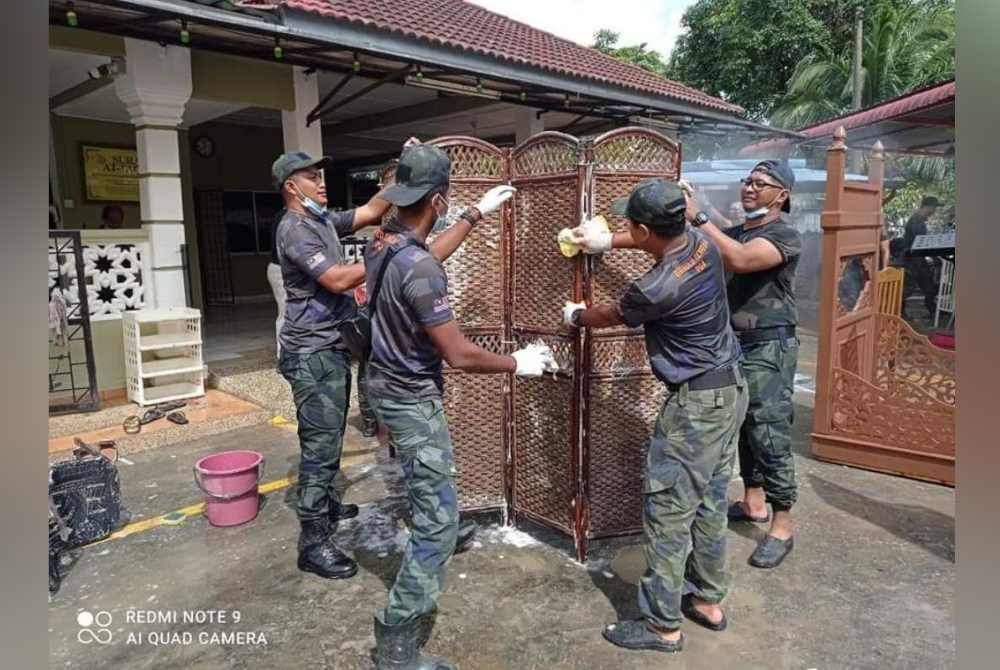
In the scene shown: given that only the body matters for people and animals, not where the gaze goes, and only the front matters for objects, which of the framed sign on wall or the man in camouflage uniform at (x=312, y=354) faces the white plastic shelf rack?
the framed sign on wall

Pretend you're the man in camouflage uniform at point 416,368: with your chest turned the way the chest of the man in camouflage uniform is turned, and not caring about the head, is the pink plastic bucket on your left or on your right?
on your left

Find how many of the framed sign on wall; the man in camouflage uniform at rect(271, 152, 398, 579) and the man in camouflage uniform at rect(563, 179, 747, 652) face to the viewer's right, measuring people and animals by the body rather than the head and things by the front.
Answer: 1

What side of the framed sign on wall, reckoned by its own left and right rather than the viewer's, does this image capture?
front

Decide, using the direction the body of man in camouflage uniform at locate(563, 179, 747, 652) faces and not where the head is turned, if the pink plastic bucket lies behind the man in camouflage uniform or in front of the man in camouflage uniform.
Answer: in front

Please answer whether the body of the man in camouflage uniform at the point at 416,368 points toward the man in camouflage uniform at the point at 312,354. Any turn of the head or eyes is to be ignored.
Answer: no

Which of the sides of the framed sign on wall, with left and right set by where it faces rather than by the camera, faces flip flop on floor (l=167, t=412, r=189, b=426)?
front

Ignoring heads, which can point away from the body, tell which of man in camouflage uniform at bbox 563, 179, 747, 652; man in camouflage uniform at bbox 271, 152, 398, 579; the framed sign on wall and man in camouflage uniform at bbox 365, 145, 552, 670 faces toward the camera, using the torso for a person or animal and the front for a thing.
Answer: the framed sign on wall

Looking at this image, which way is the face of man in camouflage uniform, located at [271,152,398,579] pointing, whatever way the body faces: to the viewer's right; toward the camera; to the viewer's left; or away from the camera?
to the viewer's right

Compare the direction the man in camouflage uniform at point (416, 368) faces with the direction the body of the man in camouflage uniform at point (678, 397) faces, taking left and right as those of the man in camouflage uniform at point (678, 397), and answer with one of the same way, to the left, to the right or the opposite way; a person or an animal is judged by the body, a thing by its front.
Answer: to the right

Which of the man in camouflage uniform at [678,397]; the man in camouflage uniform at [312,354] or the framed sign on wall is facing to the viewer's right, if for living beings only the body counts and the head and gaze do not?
the man in camouflage uniform at [312,354]

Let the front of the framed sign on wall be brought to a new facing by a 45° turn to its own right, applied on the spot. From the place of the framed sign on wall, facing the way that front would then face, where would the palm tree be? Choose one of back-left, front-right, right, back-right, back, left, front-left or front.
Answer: back-left

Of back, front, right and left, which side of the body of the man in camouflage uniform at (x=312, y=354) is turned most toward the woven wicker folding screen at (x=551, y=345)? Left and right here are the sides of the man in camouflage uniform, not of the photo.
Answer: front

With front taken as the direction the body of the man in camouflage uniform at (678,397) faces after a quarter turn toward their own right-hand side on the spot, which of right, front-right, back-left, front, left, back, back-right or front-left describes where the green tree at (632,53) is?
front-left

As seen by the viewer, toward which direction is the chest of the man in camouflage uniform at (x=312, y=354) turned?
to the viewer's right

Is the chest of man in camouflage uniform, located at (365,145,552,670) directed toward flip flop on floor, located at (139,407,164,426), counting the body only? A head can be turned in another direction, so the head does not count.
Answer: no

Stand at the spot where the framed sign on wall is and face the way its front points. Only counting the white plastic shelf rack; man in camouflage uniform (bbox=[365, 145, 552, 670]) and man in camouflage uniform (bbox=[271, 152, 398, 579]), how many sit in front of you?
3

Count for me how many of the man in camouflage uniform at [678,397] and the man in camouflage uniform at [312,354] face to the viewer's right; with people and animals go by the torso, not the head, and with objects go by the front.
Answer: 1

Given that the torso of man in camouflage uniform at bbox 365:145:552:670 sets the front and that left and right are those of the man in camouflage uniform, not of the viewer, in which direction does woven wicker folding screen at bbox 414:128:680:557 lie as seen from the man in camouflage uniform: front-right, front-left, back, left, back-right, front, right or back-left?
front

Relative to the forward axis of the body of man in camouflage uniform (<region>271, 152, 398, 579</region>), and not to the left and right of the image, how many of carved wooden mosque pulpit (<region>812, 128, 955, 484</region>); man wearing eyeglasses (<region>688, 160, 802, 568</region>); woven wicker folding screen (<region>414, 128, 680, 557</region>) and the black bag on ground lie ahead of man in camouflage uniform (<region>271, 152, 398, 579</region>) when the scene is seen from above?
3

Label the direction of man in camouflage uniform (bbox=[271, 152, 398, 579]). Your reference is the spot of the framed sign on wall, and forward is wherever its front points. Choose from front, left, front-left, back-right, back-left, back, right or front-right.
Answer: front

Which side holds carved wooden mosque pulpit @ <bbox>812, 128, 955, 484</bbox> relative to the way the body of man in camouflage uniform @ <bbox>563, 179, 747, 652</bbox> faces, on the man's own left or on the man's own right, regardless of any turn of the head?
on the man's own right
